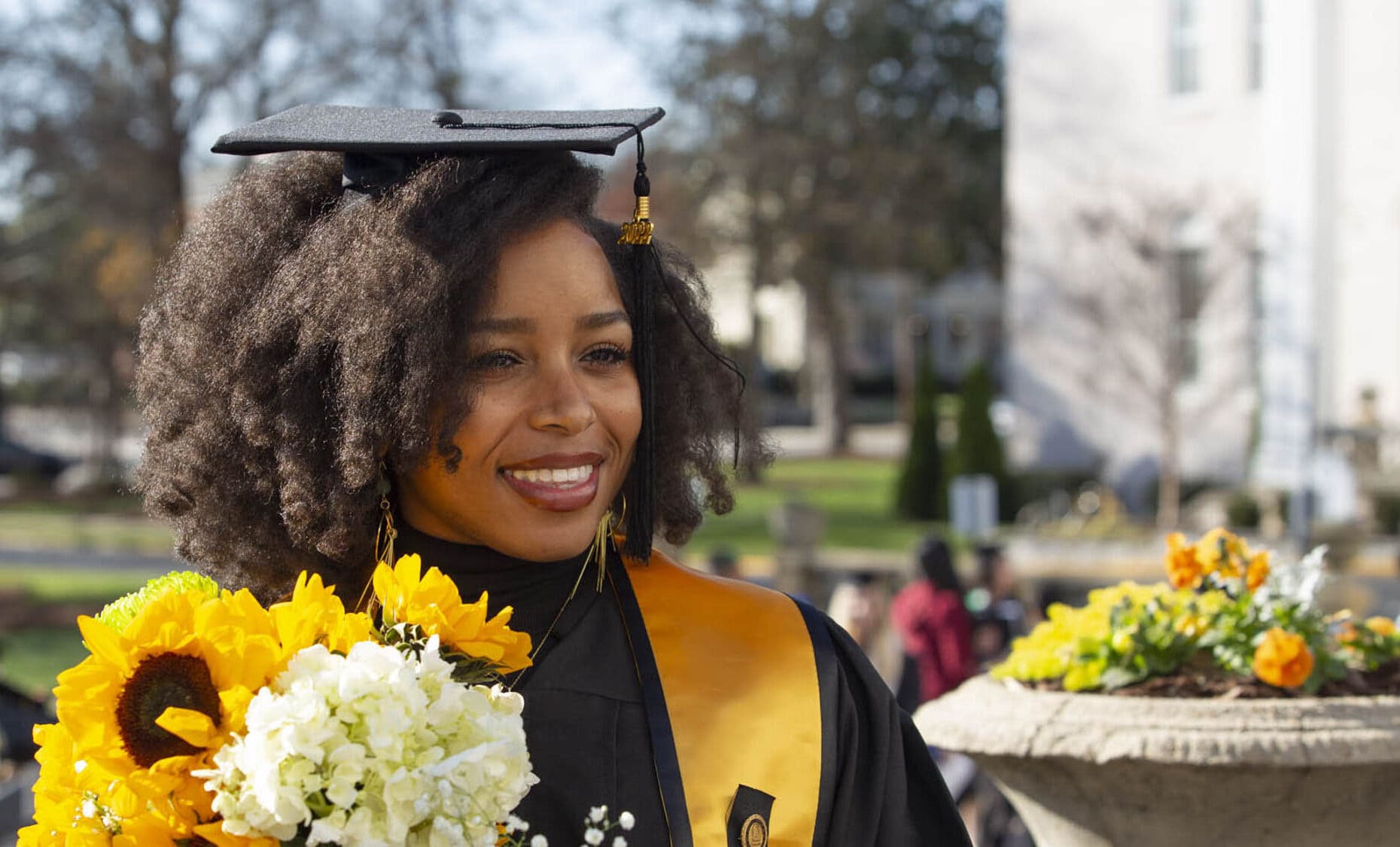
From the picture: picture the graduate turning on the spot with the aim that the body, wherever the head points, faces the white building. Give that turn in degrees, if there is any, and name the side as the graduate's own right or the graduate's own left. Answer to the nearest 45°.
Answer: approximately 135° to the graduate's own left

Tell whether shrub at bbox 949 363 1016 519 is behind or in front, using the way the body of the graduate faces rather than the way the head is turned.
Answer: behind

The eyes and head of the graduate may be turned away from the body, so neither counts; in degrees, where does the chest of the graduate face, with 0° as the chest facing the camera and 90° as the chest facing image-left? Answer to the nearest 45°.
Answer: approximately 0°

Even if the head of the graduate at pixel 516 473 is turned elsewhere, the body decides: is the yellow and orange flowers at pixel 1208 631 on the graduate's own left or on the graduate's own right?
on the graduate's own left

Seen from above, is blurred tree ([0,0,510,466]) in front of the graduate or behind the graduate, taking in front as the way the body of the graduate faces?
behind

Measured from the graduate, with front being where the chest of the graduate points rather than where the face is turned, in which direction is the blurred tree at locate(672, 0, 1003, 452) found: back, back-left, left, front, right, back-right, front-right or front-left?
back

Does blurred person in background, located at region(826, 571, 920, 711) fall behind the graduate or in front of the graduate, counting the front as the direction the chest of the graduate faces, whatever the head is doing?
behind

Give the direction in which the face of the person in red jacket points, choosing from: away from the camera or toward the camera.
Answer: away from the camera

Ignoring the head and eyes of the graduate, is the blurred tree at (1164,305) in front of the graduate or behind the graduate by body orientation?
behind

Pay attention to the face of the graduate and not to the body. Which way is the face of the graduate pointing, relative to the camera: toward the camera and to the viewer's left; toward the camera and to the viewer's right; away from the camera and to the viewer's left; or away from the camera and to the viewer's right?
toward the camera and to the viewer's right

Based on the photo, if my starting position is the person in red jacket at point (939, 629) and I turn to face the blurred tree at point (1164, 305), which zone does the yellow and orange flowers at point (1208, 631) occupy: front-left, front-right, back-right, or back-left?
back-right

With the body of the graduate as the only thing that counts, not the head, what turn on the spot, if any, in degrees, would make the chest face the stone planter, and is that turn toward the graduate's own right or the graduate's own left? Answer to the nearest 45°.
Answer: approximately 90° to the graduate's own left

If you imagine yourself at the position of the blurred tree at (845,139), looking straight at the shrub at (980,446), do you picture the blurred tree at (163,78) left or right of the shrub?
right
